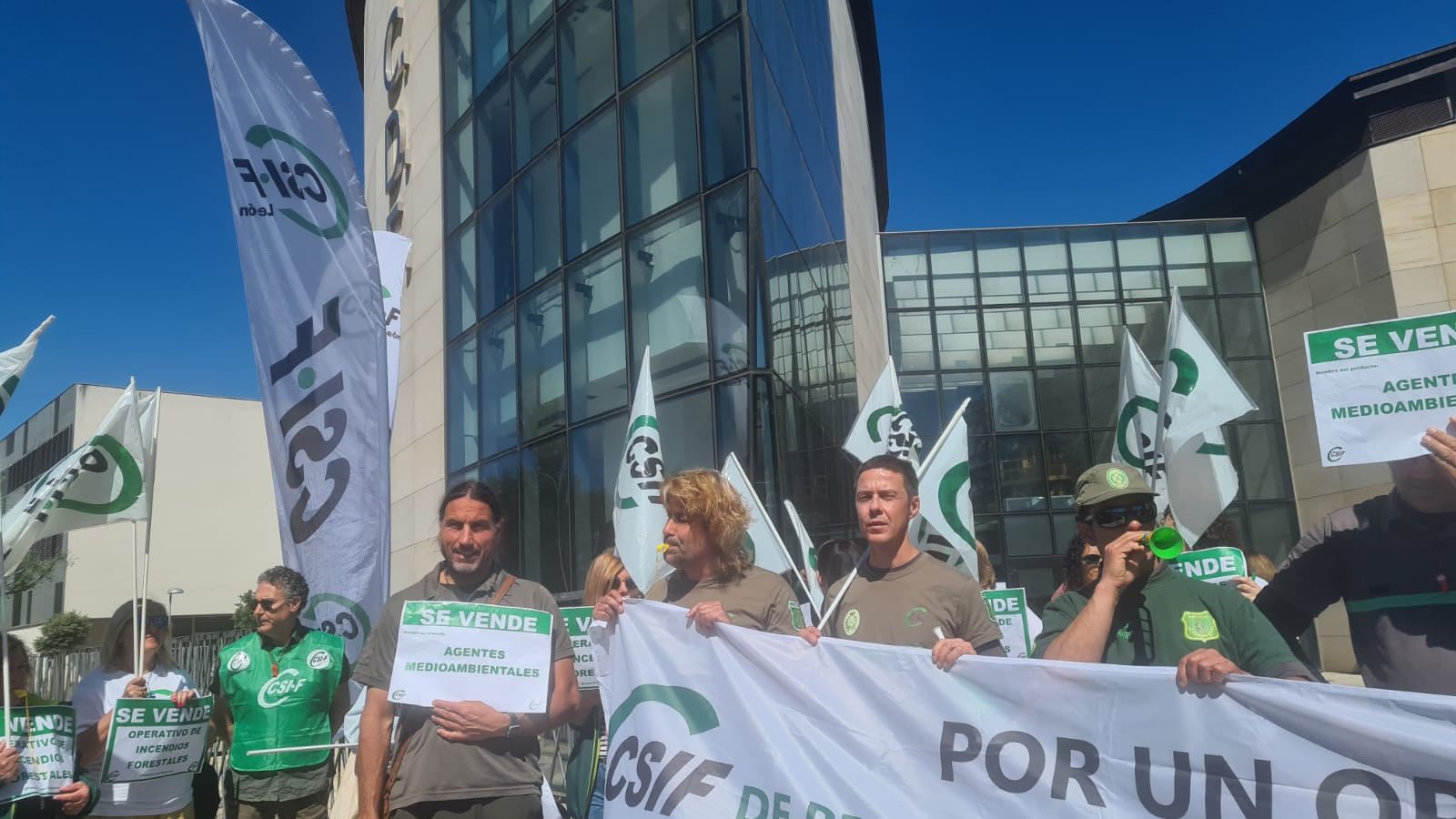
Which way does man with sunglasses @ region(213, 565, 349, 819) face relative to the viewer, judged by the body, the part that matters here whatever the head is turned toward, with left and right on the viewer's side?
facing the viewer

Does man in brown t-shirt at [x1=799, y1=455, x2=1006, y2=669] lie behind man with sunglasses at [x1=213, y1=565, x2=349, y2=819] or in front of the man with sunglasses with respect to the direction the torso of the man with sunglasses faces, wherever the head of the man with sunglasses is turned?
in front

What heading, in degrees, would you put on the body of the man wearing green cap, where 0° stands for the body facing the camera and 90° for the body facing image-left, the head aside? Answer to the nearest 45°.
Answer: approximately 0°

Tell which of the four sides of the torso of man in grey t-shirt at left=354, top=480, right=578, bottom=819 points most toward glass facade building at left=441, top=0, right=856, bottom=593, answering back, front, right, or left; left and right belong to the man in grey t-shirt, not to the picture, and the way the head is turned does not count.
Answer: back

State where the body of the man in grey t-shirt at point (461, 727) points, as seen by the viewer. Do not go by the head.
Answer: toward the camera

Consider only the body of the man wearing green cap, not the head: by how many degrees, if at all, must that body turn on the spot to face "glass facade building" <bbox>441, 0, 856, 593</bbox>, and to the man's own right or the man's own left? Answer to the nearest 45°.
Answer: approximately 135° to the man's own right

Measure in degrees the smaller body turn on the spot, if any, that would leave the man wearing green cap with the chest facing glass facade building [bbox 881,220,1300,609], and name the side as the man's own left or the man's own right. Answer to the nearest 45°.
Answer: approximately 180°

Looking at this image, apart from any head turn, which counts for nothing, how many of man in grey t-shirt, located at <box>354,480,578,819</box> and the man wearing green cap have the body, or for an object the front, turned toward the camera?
2

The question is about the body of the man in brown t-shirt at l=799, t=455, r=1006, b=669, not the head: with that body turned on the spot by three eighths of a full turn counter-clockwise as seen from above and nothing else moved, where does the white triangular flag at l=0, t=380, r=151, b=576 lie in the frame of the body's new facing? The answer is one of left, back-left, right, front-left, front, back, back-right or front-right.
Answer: back

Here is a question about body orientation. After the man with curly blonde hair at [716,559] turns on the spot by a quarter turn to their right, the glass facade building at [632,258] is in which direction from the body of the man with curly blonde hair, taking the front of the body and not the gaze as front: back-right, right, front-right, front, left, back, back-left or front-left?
front-right

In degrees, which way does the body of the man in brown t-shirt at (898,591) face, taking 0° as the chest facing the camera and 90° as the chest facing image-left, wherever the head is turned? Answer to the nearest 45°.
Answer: approximately 45°
